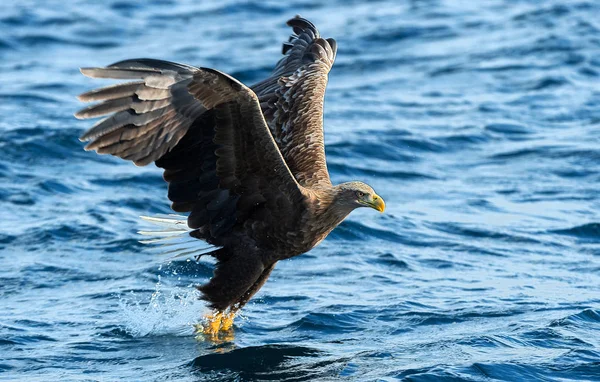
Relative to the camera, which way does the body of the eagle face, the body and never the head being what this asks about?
to the viewer's right
